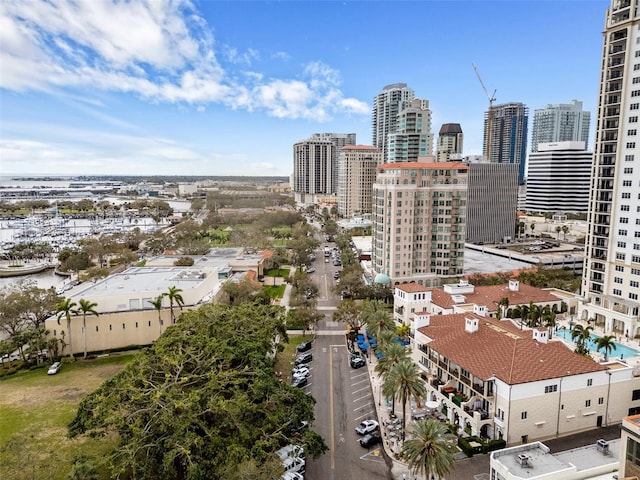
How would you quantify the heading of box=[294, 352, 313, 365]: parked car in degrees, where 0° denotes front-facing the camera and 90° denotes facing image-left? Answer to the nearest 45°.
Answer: approximately 45°

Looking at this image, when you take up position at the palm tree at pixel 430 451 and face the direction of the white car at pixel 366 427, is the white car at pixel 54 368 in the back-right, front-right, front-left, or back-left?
front-left

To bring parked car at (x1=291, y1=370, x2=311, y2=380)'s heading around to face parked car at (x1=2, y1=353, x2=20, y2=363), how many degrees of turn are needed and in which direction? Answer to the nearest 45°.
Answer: approximately 45° to its right

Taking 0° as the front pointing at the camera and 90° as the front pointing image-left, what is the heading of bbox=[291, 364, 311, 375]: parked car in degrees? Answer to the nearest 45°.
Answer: approximately 45°

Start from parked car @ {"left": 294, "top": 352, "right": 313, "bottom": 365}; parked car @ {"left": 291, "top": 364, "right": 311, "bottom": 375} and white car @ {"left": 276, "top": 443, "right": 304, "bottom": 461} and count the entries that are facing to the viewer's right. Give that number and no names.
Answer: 0

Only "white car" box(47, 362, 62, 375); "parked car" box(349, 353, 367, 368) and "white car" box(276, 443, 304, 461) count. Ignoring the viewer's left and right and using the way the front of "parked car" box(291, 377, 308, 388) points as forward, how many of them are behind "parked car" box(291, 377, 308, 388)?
1

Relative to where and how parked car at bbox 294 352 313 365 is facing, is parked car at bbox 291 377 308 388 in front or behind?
in front

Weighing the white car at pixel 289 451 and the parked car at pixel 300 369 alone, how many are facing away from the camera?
0

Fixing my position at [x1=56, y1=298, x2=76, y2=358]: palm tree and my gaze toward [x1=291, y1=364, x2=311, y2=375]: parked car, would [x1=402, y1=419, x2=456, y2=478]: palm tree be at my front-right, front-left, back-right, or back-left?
front-right

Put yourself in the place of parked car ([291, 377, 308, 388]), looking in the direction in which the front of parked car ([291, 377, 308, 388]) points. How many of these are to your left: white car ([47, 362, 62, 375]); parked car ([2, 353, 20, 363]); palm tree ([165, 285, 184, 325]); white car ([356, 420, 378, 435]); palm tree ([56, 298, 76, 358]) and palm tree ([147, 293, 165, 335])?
1

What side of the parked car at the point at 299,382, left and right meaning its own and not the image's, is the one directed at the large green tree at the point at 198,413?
front

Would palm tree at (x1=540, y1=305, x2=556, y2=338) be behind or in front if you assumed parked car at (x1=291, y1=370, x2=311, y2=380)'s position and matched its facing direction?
behind

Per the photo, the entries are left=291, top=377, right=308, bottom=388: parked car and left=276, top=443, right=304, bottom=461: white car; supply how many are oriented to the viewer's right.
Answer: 0

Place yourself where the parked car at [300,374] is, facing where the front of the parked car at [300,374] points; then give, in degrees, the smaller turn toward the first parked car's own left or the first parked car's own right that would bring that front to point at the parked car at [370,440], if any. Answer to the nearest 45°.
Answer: approximately 90° to the first parked car's own left

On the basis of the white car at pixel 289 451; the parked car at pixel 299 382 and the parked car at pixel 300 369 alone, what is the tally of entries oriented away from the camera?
0

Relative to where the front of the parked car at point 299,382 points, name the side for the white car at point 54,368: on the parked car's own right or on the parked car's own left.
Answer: on the parked car's own right
